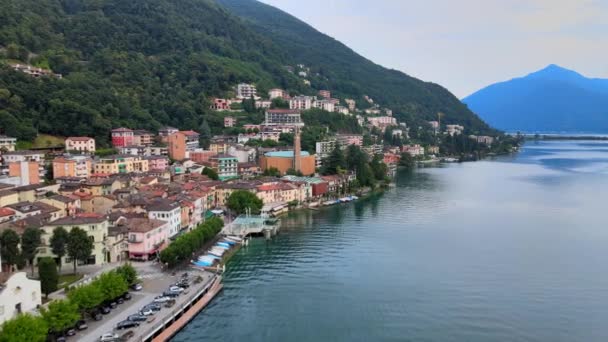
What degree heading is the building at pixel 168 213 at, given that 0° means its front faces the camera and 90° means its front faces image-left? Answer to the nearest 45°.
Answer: approximately 315°

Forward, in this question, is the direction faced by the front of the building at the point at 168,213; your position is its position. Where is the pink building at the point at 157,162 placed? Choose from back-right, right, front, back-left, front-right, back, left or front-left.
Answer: back-left

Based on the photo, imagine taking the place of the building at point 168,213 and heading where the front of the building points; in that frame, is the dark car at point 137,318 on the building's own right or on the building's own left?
on the building's own right
